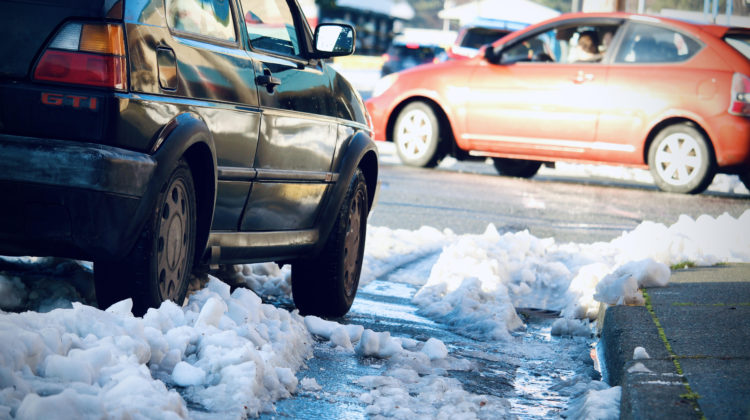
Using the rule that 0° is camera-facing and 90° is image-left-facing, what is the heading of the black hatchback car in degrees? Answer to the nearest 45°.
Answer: approximately 225°

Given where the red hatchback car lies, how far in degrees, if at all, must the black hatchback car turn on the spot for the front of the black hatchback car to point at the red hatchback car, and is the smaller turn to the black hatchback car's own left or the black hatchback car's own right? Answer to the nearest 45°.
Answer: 0° — it already faces it

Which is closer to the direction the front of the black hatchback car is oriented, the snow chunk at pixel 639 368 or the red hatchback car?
the red hatchback car
